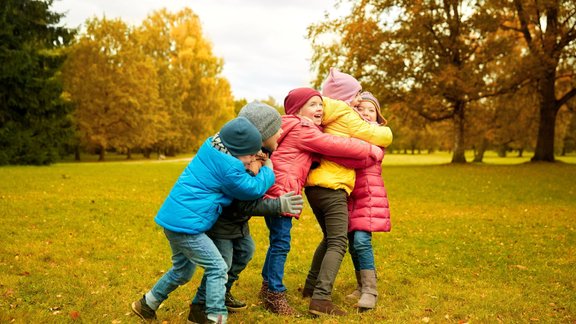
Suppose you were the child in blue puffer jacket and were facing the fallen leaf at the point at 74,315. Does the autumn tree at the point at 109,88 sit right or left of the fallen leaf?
right

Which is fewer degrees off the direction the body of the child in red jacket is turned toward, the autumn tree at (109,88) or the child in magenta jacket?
the child in magenta jacket

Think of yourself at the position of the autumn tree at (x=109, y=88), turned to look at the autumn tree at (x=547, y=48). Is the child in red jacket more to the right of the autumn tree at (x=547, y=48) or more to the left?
right

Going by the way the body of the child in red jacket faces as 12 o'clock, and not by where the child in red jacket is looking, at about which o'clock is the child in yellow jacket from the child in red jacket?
The child in yellow jacket is roughly at 11 o'clock from the child in red jacket.

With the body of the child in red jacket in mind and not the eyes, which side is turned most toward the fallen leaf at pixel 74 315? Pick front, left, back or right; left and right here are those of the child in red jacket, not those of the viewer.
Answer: back

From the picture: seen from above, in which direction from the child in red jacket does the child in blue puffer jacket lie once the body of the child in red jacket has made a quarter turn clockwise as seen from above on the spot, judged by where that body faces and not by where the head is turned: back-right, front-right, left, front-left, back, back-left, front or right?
front-right

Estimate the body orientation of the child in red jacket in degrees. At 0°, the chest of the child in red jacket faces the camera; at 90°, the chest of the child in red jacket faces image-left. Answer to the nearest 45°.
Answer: approximately 270°
